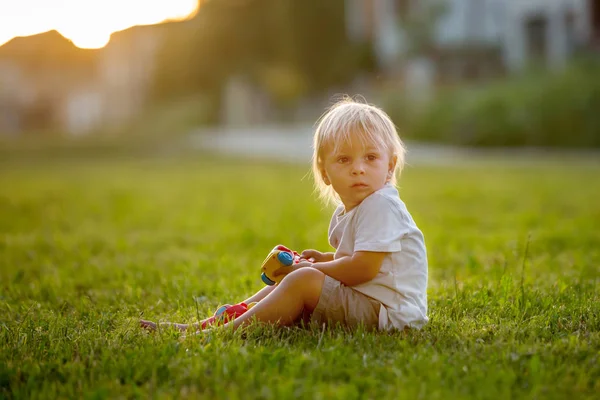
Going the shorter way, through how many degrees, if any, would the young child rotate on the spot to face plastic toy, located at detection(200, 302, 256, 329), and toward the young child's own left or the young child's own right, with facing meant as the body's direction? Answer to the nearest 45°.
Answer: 0° — they already face it

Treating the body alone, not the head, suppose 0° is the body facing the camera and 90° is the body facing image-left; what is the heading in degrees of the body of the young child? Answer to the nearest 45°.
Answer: approximately 90°
